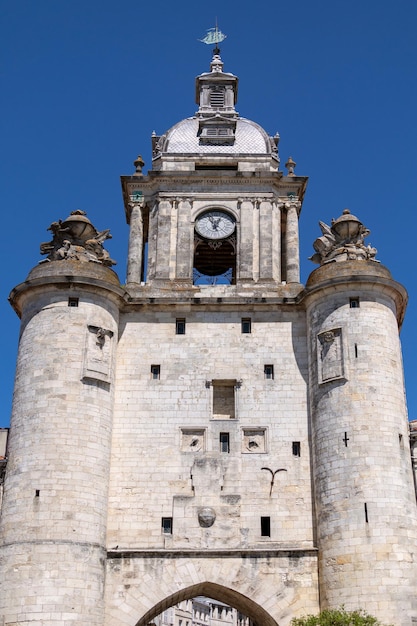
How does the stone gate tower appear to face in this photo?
toward the camera
